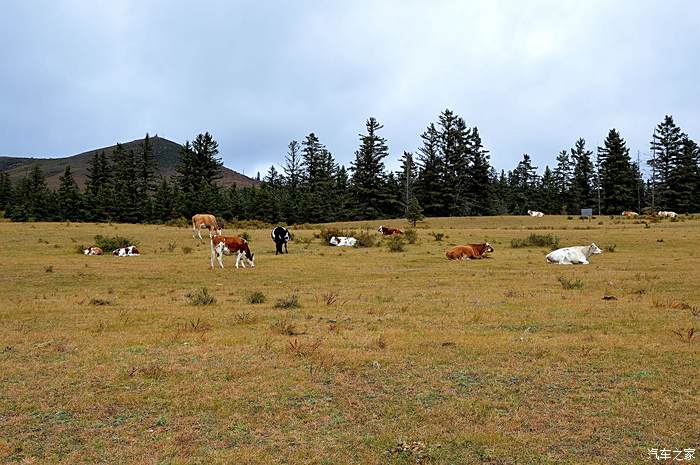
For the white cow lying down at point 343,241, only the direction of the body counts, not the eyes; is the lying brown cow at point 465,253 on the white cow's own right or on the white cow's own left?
on the white cow's own left

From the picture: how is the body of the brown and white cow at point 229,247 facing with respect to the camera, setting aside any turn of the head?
to the viewer's right

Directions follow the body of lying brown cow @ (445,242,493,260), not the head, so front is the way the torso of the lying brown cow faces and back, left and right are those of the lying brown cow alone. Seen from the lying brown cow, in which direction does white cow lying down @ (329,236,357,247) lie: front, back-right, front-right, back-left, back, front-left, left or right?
back-left

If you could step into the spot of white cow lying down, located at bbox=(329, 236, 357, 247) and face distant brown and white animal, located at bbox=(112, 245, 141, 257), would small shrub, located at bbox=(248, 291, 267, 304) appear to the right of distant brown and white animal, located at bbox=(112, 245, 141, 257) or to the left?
left

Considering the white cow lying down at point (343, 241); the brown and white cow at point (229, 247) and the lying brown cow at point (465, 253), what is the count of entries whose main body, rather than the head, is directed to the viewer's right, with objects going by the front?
2

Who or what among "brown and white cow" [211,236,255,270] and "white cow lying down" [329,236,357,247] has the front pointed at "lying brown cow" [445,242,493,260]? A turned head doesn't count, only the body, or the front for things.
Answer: the brown and white cow

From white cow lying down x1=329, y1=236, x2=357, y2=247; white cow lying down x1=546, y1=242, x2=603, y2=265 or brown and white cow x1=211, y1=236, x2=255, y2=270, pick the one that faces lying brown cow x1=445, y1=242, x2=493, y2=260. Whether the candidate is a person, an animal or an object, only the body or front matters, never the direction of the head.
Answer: the brown and white cow

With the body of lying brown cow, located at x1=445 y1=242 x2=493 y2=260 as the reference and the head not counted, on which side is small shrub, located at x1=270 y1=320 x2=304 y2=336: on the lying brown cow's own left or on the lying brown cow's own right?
on the lying brown cow's own right

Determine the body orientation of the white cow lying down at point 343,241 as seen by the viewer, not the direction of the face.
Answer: to the viewer's left

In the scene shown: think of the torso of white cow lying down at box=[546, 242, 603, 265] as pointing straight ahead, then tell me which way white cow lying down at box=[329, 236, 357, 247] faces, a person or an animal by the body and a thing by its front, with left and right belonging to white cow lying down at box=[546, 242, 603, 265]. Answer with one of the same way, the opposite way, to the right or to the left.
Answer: the opposite way

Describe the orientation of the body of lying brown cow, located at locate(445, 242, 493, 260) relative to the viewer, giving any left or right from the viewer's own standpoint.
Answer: facing to the right of the viewer

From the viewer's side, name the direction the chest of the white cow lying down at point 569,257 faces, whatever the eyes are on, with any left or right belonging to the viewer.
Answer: facing to the right of the viewer

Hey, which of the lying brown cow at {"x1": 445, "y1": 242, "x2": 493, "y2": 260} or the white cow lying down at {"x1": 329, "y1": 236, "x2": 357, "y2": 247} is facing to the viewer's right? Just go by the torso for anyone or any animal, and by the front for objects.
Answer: the lying brown cow

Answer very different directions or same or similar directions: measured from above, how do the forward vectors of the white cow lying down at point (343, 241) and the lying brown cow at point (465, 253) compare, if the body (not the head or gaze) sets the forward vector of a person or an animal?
very different directions

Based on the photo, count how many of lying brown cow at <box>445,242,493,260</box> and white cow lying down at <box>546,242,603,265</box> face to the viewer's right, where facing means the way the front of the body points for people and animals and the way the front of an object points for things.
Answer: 2
